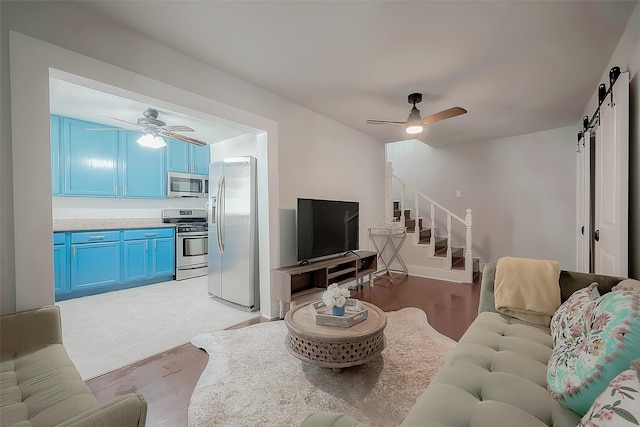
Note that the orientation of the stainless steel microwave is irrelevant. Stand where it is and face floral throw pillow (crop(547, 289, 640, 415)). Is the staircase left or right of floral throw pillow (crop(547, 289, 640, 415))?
left

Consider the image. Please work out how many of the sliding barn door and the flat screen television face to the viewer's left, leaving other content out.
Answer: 1

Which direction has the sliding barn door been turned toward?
to the viewer's left

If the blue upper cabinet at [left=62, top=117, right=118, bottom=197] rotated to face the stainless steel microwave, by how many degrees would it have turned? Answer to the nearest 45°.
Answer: approximately 45° to its left

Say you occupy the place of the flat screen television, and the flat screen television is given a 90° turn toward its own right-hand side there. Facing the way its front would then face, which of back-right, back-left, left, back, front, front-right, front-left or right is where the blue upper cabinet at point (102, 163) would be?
front-right

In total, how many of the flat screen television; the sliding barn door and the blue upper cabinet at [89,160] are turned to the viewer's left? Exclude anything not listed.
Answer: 1

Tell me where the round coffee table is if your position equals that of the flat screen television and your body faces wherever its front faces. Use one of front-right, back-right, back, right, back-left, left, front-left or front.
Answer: front-right

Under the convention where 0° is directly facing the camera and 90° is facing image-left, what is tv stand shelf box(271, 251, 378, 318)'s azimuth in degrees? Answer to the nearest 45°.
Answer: approximately 315°

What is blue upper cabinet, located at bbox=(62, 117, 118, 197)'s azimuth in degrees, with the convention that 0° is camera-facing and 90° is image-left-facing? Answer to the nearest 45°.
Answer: approximately 315°

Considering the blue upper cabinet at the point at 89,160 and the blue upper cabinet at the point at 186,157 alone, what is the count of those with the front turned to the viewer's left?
0

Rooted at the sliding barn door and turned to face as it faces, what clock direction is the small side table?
The small side table is roughly at 1 o'clock from the sliding barn door.

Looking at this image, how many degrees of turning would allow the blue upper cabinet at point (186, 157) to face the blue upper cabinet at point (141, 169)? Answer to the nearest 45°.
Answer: approximately 135° to its right

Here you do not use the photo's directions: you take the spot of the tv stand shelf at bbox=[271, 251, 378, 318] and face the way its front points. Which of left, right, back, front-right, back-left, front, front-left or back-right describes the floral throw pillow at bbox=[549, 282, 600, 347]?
front

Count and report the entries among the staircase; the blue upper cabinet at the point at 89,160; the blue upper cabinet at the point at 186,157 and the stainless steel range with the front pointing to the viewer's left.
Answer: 0

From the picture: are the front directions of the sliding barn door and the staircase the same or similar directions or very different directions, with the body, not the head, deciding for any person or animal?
very different directions
